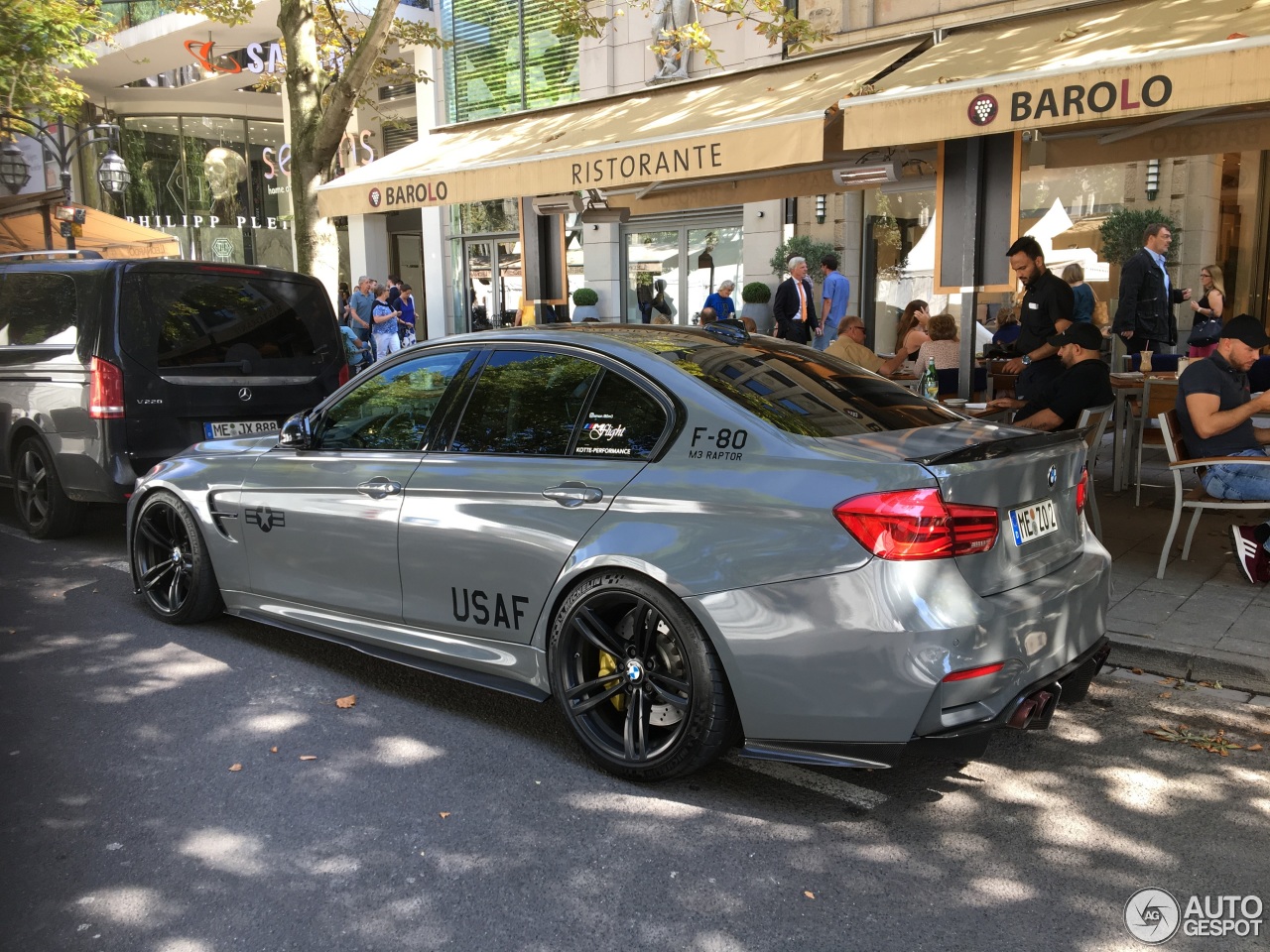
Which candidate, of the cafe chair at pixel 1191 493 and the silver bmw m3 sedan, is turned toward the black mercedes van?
the silver bmw m3 sedan

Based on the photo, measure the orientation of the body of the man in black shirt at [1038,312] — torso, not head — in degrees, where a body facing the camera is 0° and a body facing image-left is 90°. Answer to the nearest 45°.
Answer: approximately 45°

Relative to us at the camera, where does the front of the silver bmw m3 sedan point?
facing away from the viewer and to the left of the viewer

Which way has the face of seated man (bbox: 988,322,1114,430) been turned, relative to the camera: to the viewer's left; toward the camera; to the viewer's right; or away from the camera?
to the viewer's left

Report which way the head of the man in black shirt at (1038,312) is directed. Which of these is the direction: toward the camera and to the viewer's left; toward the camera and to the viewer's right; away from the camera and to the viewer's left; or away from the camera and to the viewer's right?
toward the camera and to the viewer's left

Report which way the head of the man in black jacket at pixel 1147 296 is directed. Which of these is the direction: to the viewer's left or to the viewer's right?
to the viewer's right

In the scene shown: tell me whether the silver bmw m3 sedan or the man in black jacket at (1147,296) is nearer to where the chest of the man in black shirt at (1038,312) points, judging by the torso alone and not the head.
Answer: the silver bmw m3 sedan

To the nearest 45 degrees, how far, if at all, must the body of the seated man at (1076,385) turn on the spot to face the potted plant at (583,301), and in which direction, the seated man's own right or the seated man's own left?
approximately 45° to the seated man's own right

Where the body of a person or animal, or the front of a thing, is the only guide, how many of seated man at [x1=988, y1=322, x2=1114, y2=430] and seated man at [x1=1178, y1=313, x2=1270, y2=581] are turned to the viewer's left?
1

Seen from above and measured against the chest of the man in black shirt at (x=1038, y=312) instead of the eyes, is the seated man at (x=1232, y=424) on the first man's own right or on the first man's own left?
on the first man's own left

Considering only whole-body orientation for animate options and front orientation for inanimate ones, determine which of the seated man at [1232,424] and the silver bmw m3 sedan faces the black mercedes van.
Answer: the silver bmw m3 sedan

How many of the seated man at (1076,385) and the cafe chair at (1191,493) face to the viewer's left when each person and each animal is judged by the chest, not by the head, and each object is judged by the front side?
1

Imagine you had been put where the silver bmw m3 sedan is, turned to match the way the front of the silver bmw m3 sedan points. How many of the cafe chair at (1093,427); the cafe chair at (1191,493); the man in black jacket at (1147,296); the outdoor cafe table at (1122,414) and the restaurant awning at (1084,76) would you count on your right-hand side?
5
